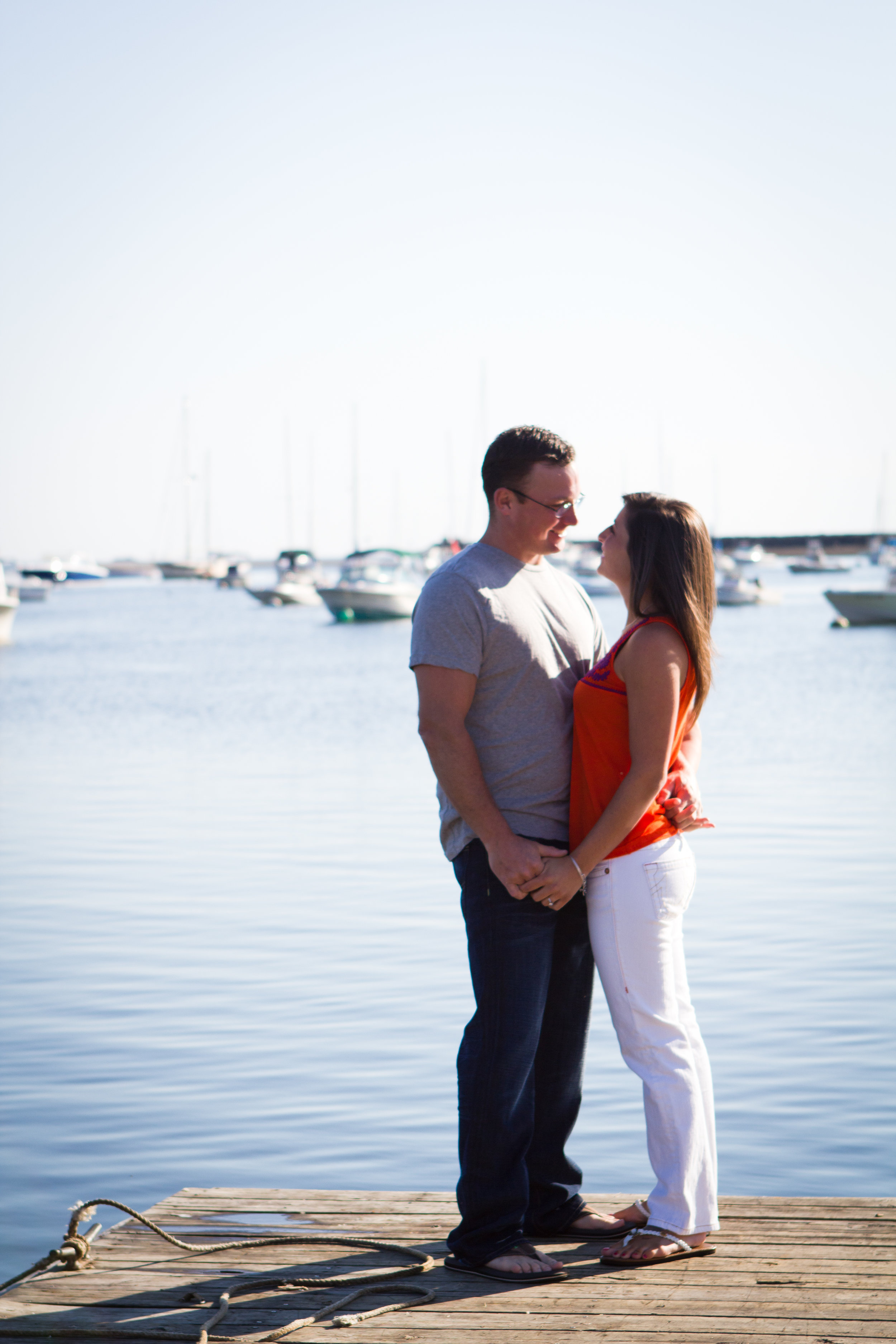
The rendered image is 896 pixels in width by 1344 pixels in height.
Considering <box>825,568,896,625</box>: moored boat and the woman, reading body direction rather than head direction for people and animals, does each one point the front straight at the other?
no

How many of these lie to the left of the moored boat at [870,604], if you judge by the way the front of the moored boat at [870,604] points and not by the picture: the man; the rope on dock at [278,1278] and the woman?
3

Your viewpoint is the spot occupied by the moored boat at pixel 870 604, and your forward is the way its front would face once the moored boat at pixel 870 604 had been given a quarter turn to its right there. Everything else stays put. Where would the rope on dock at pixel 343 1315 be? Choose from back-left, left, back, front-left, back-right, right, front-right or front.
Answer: back

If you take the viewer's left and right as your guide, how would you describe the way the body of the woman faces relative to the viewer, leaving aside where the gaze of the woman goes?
facing to the left of the viewer

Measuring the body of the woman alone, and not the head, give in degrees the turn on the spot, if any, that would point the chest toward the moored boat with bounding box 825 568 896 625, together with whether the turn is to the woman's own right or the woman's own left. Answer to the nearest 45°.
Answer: approximately 90° to the woman's own right

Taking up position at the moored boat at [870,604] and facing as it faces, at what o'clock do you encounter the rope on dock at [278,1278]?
The rope on dock is roughly at 9 o'clock from the moored boat.

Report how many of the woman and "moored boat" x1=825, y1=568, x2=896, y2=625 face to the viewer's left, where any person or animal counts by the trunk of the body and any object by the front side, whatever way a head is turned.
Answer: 2

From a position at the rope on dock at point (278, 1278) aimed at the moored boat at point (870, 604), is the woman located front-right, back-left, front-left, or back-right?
front-right

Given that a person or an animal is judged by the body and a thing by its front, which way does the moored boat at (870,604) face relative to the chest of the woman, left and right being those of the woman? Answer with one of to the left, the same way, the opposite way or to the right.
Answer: the same way

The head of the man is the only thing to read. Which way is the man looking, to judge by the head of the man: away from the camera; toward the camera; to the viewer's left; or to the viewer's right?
to the viewer's right

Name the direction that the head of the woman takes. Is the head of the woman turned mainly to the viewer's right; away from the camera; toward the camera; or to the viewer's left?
to the viewer's left

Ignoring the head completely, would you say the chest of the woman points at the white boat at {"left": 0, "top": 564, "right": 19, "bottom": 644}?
no

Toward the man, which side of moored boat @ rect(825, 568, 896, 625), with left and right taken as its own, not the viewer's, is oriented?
left

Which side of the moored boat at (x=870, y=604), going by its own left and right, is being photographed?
left

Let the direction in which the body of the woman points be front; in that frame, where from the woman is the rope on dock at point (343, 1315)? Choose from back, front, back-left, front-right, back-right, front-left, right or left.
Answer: front-left

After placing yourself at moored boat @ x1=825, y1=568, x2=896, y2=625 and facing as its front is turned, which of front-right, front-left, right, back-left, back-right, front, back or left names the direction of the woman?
left
